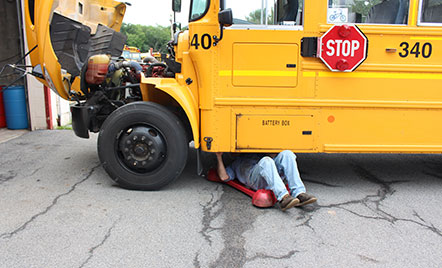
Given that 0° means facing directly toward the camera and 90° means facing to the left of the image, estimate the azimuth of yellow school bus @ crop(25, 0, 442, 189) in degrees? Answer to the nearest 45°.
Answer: approximately 90°
